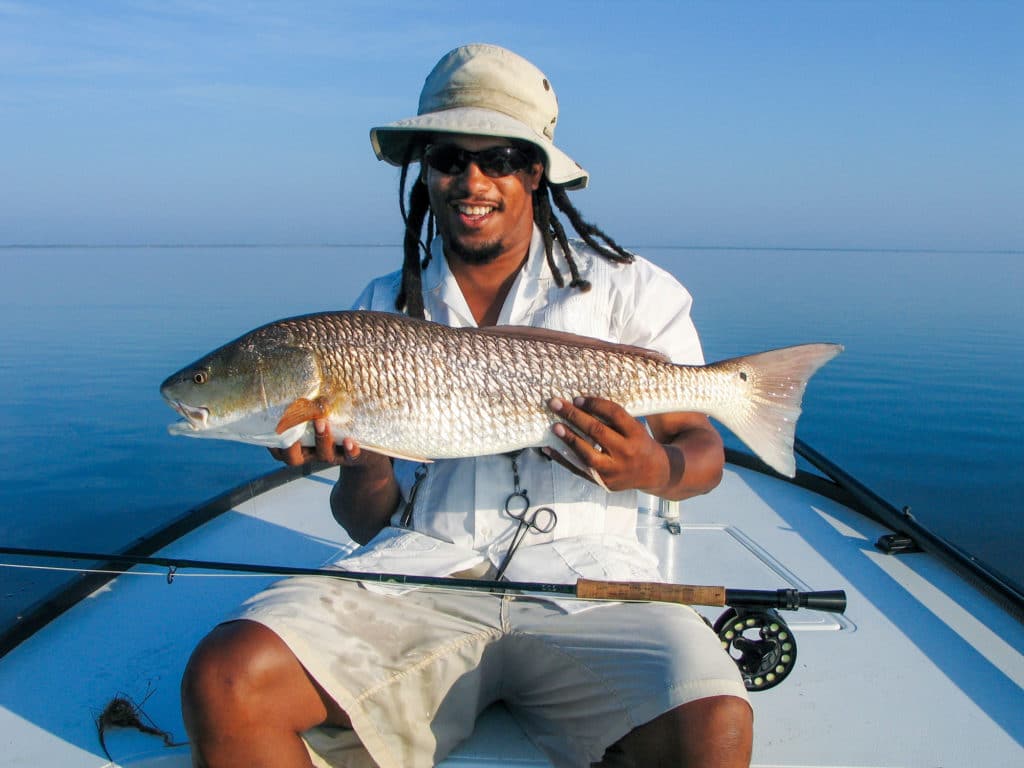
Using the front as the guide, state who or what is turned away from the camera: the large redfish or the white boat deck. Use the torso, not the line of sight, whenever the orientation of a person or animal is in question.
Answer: the white boat deck

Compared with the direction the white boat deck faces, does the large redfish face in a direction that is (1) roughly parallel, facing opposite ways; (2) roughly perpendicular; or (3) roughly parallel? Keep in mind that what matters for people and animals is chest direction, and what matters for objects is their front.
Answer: roughly perpendicular

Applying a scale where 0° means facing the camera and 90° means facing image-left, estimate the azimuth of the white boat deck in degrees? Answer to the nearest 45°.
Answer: approximately 180°

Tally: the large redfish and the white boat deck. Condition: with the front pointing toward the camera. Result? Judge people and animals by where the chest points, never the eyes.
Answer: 0

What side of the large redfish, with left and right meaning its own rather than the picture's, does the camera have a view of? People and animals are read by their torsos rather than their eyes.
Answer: left
